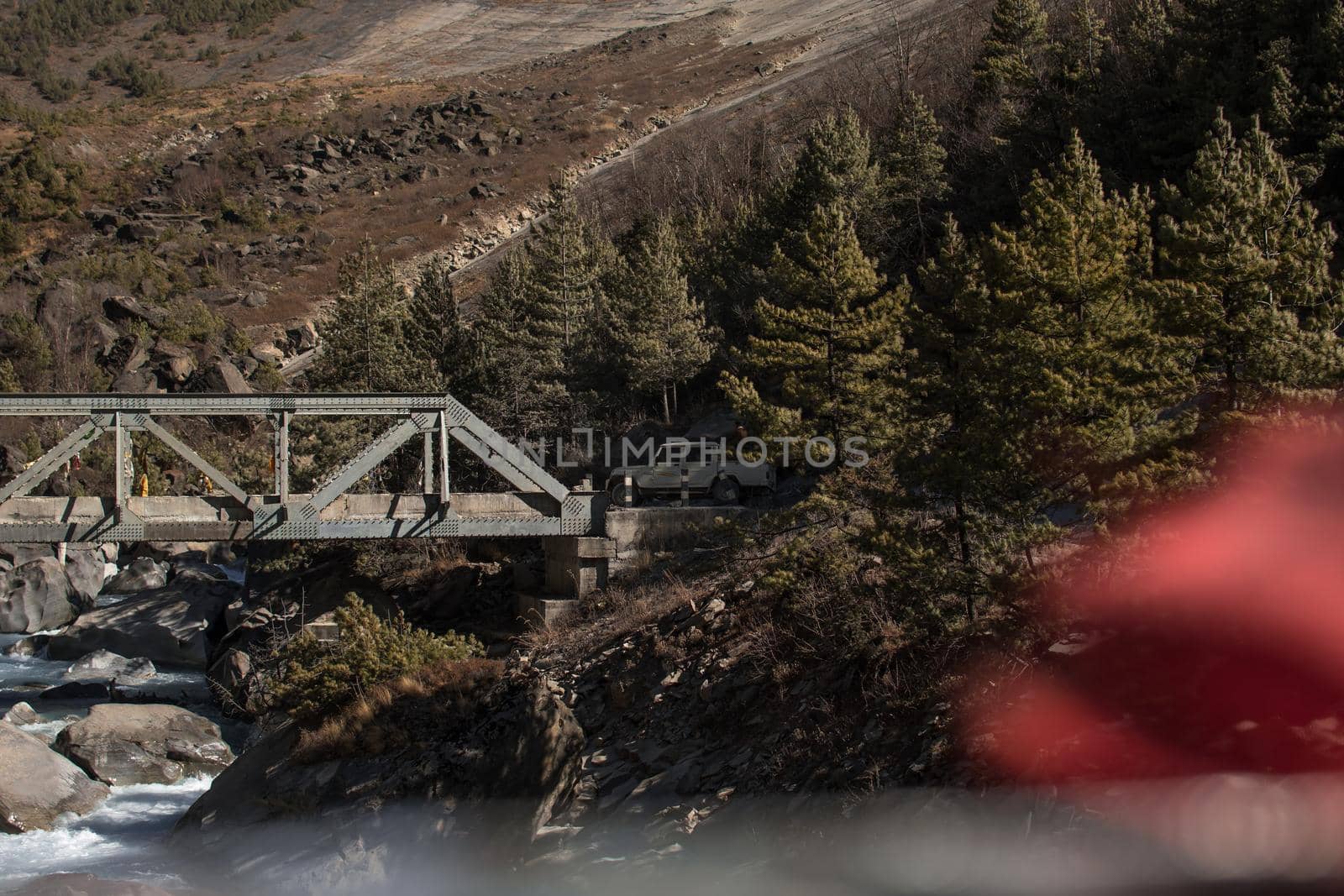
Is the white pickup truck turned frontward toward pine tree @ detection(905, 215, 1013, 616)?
no

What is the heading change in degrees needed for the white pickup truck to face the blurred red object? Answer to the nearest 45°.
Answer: approximately 90° to its left

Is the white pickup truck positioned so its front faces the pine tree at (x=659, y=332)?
no

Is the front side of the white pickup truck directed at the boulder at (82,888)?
no

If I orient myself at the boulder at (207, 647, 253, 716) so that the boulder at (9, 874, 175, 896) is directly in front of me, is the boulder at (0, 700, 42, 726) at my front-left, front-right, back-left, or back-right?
front-right

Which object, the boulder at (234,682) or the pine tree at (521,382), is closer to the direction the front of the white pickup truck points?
the boulder

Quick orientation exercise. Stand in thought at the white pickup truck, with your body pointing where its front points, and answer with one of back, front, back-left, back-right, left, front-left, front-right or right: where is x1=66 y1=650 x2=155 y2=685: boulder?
front

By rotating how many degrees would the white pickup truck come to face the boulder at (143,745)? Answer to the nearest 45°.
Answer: approximately 45° to its left

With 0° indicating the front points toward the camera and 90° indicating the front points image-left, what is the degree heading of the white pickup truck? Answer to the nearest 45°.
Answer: approximately 90°

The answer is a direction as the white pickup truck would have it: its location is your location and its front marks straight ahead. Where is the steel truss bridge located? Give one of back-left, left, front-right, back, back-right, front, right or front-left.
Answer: front-left

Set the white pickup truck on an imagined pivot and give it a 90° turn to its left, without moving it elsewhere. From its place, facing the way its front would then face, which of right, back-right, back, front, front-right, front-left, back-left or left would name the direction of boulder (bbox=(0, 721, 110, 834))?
front-right

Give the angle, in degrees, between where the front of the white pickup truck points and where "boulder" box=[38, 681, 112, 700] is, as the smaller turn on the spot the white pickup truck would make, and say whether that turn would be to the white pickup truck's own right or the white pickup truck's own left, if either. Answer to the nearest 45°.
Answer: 0° — it already faces it

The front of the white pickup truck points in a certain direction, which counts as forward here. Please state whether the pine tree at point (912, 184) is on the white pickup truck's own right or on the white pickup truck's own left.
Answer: on the white pickup truck's own right
